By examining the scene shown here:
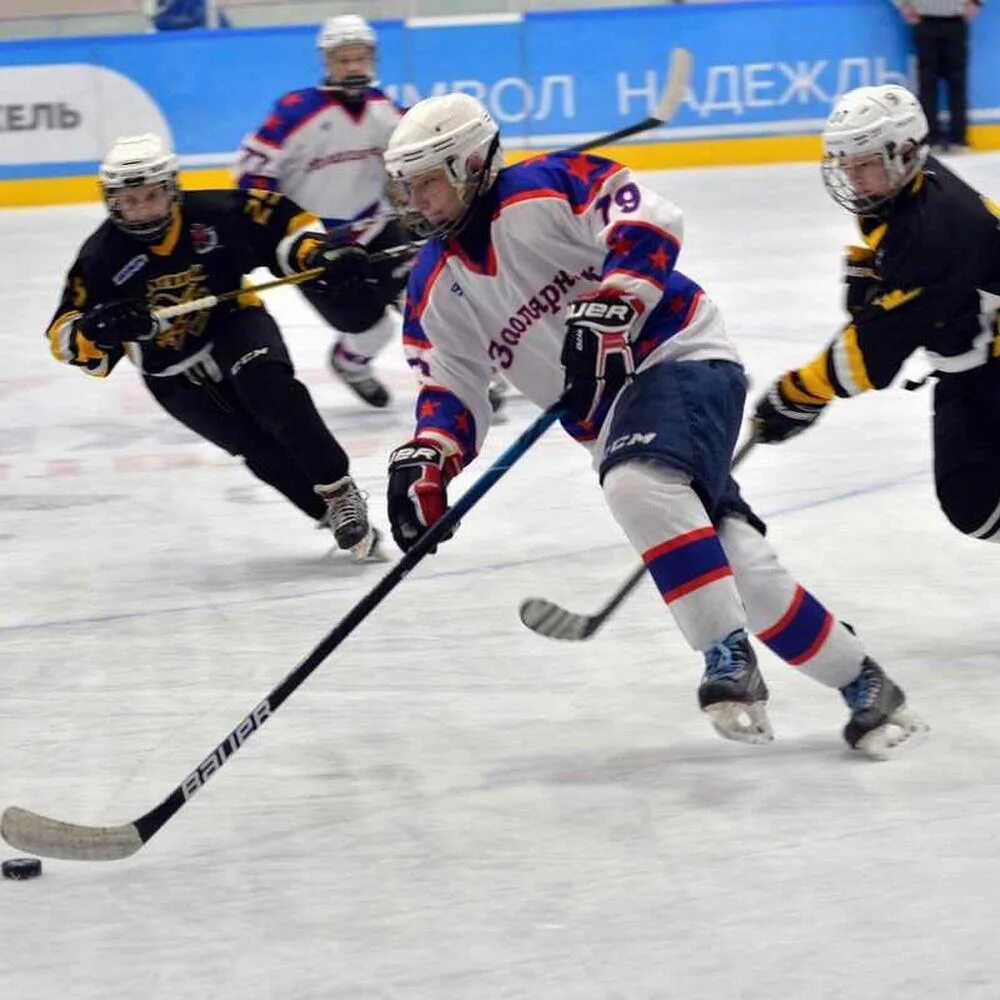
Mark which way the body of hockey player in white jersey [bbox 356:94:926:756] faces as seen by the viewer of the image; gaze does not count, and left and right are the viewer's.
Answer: facing the viewer and to the left of the viewer

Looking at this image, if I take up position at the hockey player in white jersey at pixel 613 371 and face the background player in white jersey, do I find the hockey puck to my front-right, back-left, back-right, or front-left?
back-left

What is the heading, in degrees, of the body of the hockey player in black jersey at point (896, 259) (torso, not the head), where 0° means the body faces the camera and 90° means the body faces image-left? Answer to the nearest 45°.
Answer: approximately 45°

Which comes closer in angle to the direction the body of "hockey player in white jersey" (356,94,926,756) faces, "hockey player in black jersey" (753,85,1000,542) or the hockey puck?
the hockey puck

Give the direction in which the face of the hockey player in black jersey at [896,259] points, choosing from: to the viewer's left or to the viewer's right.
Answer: to the viewer's left

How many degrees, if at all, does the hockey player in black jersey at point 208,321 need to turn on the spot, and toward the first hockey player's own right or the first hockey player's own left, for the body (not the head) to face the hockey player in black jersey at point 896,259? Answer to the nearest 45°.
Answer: approximately 45° to the first hockey player's own left

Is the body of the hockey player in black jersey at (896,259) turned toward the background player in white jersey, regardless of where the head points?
no

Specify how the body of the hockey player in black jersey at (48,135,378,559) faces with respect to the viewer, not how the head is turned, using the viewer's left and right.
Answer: facing the viewer

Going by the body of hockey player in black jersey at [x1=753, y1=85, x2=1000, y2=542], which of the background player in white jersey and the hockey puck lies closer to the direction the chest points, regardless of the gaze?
the hockey puck

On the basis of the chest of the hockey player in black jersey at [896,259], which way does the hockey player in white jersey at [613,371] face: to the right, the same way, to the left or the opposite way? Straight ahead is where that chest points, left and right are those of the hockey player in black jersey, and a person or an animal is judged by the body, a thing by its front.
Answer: the same way

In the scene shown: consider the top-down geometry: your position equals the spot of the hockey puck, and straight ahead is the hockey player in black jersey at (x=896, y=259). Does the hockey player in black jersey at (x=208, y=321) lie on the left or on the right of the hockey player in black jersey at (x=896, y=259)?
left

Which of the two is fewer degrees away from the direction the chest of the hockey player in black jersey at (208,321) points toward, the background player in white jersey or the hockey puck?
the hockey puck

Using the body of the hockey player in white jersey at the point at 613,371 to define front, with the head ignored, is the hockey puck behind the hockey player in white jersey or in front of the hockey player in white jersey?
in front

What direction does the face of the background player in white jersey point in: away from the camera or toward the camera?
toward the camera

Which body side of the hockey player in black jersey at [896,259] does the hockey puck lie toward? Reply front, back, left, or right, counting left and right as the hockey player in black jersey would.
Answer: front

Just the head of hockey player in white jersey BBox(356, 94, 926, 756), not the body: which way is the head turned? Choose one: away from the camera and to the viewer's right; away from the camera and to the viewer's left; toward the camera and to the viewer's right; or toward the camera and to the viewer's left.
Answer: toward the camera and to the viewer's left

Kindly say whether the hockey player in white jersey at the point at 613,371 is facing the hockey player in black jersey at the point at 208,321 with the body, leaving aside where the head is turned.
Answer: no
